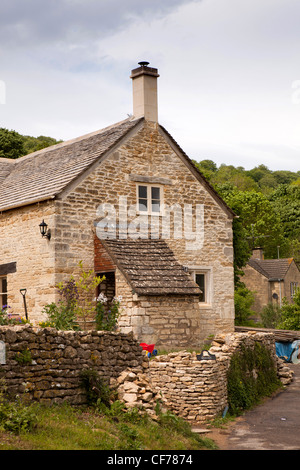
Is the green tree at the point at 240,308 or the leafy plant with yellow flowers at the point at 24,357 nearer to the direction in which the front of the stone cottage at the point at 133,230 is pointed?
the leafy plant with yellow flowers

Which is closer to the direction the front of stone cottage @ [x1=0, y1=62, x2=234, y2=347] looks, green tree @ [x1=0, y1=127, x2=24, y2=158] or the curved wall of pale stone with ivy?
the curved wall of pale stone with ivy

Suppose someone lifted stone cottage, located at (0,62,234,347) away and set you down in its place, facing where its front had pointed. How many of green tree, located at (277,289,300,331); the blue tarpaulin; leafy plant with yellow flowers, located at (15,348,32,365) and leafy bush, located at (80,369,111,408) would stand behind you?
2

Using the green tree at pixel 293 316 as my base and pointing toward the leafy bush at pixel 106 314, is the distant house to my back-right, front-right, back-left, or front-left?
back-right

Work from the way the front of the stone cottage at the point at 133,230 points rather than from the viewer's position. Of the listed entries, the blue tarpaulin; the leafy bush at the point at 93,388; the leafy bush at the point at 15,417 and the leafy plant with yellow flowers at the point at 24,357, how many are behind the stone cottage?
1

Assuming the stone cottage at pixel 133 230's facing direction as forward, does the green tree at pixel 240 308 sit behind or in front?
behind

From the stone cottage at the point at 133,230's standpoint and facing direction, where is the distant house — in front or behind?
behind

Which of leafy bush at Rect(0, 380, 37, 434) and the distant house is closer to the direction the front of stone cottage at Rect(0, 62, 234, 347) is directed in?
the leafy bush

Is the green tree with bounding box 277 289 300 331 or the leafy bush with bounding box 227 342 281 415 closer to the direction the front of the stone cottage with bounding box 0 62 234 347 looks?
the leafy bush

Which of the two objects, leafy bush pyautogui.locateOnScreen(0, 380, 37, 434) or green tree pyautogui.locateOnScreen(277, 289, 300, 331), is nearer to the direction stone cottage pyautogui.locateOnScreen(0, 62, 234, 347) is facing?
the leafy bush

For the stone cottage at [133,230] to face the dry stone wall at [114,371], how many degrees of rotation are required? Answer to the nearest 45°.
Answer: approximately 45° to its left
